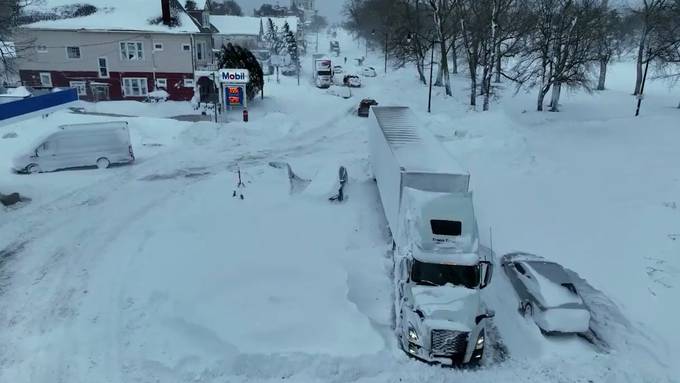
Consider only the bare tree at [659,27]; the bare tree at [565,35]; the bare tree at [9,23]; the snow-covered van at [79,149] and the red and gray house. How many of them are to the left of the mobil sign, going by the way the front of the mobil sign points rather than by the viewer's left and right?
2

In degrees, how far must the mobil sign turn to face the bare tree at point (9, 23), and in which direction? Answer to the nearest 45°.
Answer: approximately 90° to its right

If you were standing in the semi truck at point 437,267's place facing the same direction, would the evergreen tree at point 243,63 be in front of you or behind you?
behind

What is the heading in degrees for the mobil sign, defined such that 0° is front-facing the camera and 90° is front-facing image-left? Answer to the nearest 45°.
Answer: approximately 0°

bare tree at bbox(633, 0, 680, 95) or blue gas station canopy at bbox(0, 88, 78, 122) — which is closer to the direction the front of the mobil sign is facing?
the blue gas station canopy

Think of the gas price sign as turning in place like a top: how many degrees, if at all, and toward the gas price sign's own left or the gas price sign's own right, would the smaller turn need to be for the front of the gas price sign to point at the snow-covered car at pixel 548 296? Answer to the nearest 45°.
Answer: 0° — it already faces it

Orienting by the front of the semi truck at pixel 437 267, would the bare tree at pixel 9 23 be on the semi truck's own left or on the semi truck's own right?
on the semi truck's own right
